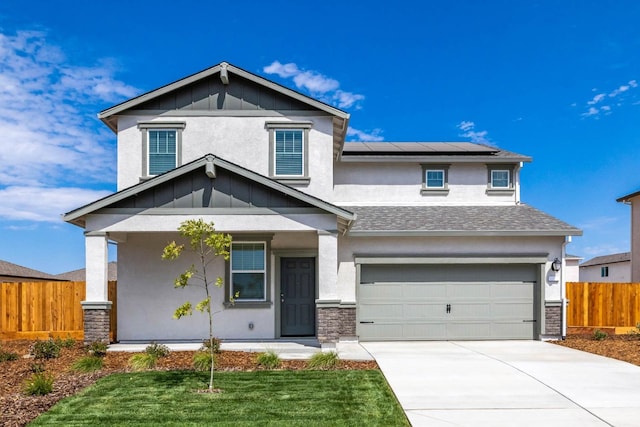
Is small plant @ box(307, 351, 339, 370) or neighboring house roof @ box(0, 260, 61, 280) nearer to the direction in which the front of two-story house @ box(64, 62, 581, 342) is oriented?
the small plant

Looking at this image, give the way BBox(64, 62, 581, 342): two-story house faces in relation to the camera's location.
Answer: facing the viewer

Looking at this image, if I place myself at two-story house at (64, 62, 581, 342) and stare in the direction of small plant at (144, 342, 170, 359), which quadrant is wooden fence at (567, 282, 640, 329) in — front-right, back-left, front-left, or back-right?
back-left

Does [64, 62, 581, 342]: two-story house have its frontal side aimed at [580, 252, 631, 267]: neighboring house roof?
no

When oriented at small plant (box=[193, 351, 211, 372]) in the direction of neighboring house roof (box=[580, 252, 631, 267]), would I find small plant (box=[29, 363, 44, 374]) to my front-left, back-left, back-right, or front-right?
back-left

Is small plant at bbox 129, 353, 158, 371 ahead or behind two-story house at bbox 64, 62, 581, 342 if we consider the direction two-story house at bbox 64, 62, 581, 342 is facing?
ahead
